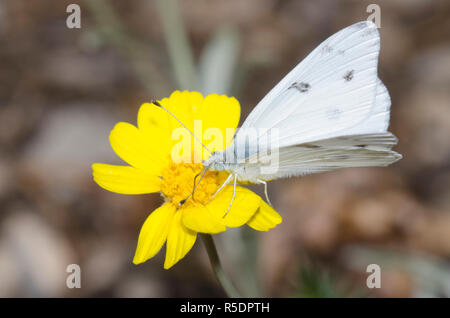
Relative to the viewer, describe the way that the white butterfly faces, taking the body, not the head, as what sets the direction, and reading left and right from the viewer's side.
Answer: facing to the left of the viewer
